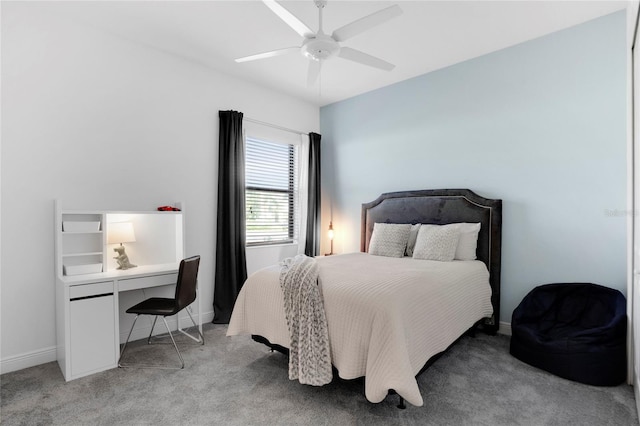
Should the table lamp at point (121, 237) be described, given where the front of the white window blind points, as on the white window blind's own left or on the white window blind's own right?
on the white window blind's own right

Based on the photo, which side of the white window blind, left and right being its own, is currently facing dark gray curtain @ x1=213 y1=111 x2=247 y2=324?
right

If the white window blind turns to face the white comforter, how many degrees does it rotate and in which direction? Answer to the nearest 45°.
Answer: approximately 45° to its right

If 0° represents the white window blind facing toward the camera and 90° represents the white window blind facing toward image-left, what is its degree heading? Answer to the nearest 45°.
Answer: approximately 315°

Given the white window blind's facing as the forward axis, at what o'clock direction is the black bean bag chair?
The black bean bag chair is roughly at 12 o'clock from the white window blind.

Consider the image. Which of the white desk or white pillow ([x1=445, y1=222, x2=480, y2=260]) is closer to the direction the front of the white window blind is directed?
the white pillow

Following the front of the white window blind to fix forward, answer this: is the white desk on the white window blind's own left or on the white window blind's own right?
on the white window blind's own right

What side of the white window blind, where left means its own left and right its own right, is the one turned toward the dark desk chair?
right

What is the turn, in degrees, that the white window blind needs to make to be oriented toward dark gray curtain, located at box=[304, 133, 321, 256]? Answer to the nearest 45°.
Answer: approximately 45° to its left

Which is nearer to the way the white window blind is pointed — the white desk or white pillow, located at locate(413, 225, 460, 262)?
the white pillow
